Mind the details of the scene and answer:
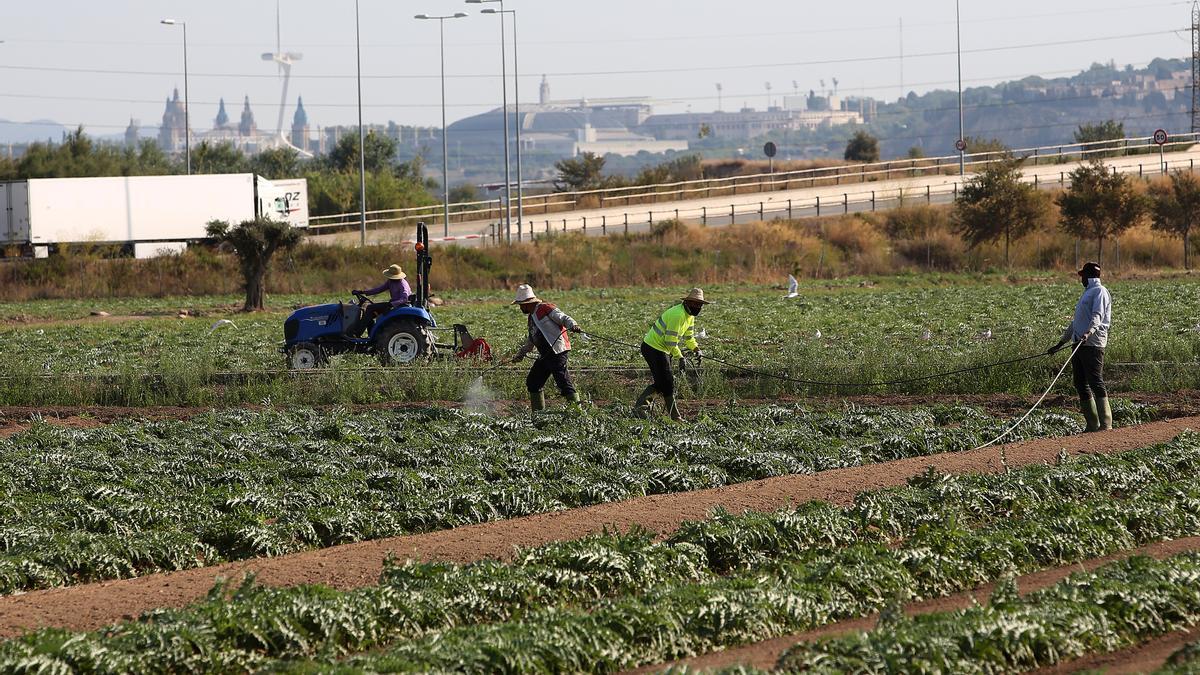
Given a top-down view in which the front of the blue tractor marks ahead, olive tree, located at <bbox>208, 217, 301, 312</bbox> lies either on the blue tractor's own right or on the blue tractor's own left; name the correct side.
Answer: on the blue tractor's own right

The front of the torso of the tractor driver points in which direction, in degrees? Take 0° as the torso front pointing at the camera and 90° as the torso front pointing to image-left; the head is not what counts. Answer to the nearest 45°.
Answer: approximately 90°

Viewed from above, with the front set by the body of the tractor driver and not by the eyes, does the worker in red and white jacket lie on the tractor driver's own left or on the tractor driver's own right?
on the tractor driver's own left

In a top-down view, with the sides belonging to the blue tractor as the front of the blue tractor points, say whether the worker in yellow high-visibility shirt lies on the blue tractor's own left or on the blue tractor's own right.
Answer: on the blue tractor's own left

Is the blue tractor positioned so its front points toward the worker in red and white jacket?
no

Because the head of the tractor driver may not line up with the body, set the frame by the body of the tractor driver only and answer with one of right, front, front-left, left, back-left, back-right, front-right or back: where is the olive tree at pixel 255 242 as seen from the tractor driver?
right

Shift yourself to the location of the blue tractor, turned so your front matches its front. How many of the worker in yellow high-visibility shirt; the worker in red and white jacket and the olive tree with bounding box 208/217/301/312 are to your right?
1

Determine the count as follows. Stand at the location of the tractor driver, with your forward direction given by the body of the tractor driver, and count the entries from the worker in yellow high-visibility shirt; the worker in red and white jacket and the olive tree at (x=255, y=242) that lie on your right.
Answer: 1

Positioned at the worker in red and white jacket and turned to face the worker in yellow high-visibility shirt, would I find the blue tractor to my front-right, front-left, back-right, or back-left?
back-left

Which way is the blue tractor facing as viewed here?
to the viewer's left
